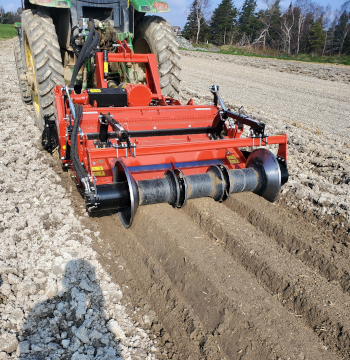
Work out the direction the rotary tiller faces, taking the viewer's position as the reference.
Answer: facing away from the viewer and to the left of the viewer

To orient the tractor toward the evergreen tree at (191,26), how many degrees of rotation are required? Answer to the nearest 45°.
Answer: approximately 45° to its right

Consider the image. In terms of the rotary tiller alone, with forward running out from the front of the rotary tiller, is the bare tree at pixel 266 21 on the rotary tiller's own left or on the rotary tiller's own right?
on the rotary tiller's own right

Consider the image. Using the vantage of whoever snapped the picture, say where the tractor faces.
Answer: facing away from the viewer and to the left of the viewer

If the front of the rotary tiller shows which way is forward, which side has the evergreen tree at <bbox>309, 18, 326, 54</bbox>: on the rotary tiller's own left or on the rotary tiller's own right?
on the rotary tiller's own right

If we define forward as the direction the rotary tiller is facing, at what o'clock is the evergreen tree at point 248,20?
The evergreen tree is roughly at 2 o'clock from the rotary tiller.

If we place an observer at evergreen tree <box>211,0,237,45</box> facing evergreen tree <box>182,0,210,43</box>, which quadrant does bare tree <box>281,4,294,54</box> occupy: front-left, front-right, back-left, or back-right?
back-left

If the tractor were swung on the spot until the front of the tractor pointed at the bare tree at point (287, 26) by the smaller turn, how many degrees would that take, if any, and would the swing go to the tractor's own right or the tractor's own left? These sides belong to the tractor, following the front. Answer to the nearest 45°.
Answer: approximately 90° to the tractor's own right

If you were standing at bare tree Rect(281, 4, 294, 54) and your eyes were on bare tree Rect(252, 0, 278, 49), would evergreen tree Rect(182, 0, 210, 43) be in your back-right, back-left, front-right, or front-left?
front-left

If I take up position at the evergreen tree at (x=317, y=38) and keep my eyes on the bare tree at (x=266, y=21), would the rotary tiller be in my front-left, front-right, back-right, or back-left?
back-left

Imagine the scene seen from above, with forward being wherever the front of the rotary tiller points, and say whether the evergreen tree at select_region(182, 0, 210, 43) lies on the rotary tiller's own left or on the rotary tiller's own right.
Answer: on the rotary tiller's own right

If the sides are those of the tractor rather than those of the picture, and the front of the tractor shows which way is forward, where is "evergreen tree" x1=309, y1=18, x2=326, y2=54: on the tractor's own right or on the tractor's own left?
on the tractor's own right
